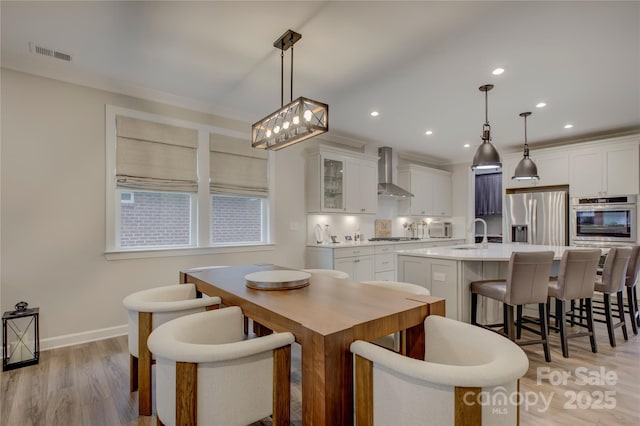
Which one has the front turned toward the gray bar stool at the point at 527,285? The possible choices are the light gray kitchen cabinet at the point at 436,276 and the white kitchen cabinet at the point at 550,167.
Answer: the white kitchen cabinet at the point at 550,167

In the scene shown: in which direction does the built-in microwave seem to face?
toward the camera

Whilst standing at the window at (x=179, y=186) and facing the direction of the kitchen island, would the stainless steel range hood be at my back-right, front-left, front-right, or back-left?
front-left

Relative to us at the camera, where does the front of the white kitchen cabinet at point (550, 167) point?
facing the viewer

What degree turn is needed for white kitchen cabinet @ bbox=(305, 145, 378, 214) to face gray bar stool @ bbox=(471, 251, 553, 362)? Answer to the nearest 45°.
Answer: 0° — it already faces it

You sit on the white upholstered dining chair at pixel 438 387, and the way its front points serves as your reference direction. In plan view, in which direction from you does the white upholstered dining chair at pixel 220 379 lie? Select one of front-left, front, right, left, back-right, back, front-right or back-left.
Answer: front-left

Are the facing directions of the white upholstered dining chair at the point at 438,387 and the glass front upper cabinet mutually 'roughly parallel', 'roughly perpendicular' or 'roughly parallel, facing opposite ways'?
roughly parallel, facing opposite ways

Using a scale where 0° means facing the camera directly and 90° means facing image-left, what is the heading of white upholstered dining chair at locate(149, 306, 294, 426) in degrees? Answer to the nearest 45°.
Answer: approximately 225°

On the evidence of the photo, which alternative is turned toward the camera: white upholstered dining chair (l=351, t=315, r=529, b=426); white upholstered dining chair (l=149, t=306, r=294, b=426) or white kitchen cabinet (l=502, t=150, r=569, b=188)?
the white kitchen cabinet

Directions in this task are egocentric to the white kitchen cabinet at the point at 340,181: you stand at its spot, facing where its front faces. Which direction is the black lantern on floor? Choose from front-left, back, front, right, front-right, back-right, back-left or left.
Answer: right

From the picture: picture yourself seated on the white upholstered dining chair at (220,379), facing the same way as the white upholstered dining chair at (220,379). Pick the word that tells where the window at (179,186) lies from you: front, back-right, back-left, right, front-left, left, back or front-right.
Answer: front-left

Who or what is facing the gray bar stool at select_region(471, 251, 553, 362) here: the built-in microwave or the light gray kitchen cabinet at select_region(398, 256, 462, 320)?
the built-in microwave

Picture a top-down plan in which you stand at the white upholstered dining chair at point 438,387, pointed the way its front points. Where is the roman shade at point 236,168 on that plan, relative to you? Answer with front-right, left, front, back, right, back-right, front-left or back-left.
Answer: front

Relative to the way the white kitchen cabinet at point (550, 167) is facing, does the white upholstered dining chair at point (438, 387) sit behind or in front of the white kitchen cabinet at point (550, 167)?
in front

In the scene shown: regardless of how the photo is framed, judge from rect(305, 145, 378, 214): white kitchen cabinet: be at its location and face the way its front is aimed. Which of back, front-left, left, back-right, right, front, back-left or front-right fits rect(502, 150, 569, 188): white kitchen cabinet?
front-left

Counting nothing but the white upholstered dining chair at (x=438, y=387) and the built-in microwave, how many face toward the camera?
1

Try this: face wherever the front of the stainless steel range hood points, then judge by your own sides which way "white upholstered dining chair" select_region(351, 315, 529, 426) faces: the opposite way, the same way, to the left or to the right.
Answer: the opposite way

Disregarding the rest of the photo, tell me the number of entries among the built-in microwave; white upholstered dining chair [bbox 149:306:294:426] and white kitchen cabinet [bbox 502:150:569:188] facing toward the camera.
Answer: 2

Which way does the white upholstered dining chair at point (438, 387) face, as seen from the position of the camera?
facing away from the viewer and to the left of the viewer
